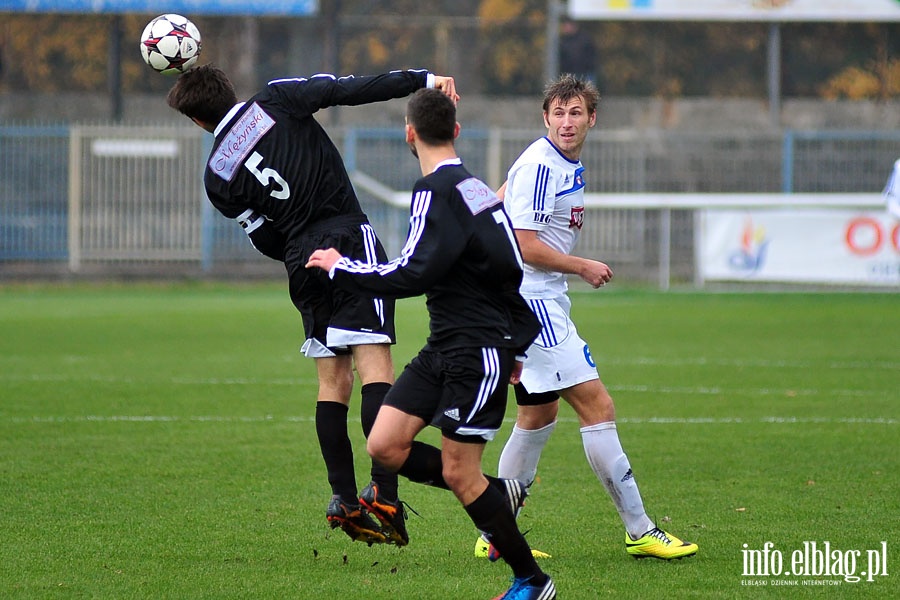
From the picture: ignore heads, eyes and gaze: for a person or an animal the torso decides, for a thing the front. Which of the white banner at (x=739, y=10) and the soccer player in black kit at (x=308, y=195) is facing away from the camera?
the soccer player in black kit

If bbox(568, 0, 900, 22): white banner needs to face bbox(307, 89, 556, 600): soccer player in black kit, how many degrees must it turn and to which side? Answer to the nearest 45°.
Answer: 0° — it already faces them

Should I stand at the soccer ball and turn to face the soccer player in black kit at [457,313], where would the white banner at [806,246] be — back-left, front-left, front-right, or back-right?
back-left

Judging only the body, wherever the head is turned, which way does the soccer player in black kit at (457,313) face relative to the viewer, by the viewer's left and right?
facing away from the viewer and to the left of the viewer

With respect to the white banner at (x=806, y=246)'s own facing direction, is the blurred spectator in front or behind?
behind

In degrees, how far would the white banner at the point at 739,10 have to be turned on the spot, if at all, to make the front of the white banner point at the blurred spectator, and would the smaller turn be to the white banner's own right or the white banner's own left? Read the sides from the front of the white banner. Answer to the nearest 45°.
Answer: approximately 90° to the white banner's own right

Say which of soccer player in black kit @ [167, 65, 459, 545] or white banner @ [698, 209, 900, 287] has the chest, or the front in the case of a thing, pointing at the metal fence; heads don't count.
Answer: the soccer player in black kit

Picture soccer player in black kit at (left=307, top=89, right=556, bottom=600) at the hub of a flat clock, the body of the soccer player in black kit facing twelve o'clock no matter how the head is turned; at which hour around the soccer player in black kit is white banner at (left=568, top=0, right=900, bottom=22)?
The white banner is roughly at 2 o'clock from the soccer player in black kit.

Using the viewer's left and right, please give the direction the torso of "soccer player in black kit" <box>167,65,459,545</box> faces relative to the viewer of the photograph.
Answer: facing away from the viewer

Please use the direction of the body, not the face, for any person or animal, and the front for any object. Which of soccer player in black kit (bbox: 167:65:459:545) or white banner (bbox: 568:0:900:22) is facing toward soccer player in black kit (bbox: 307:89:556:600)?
the white banner
